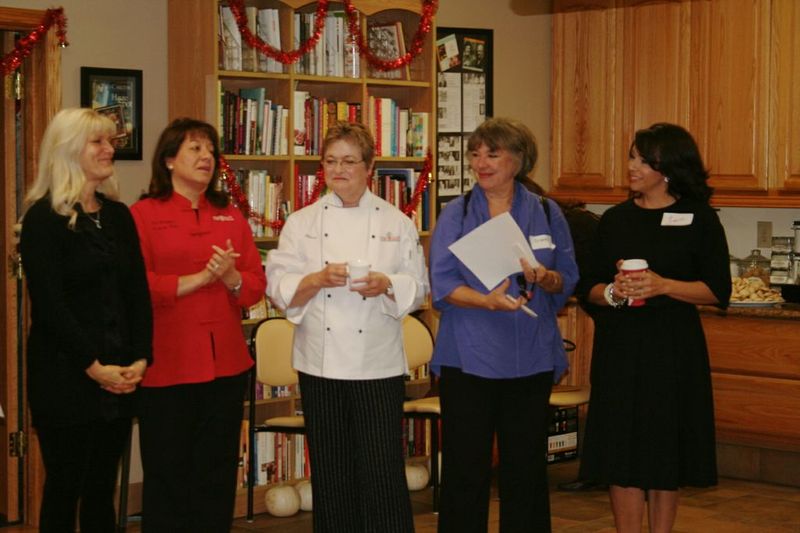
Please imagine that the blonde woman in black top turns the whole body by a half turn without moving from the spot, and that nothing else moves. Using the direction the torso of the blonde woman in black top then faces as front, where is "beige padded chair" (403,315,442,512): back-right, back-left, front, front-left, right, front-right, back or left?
right

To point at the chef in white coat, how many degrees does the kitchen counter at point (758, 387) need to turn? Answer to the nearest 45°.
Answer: approximately 45° to its right

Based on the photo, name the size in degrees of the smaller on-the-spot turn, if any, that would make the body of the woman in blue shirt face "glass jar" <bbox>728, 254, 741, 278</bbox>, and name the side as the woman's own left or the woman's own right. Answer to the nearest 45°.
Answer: approximately 135° to the woman's own left

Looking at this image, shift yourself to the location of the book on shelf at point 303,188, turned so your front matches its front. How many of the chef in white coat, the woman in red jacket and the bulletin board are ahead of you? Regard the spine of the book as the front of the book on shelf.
2

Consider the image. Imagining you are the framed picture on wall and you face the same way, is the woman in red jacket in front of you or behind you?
in front

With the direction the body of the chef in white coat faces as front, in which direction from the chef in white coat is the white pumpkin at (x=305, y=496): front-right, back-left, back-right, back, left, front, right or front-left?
back
